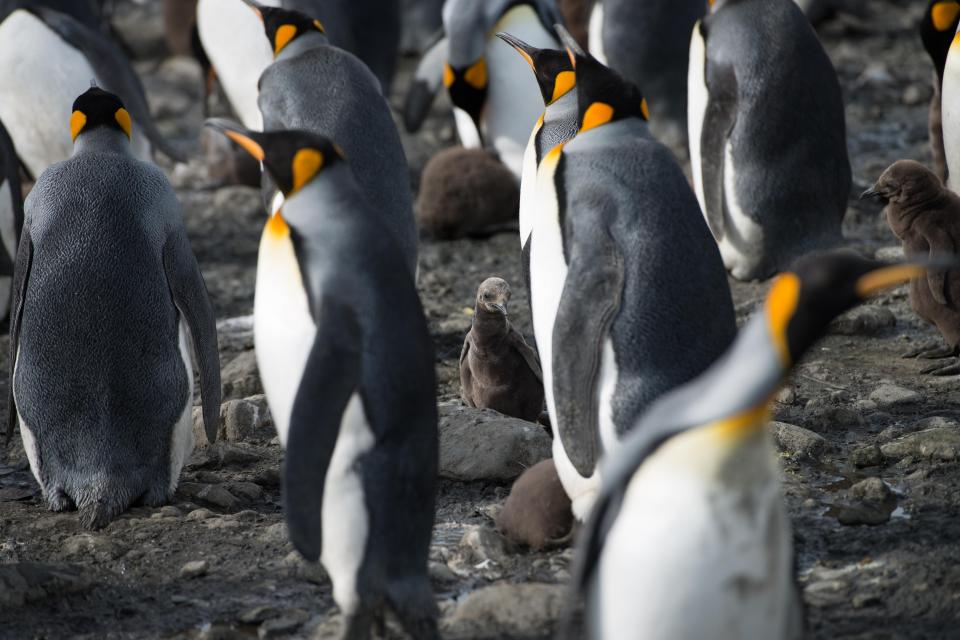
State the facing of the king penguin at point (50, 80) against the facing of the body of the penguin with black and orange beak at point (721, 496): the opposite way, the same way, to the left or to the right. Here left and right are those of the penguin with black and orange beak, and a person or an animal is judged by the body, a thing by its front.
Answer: to the right

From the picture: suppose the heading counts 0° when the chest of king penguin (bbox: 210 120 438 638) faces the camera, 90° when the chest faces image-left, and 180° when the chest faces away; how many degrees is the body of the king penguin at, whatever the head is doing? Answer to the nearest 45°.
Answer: approximately 90°

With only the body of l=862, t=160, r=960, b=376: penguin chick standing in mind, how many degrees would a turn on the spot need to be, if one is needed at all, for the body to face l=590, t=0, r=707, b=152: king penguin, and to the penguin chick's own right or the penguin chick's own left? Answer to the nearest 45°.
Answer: approximately 90° to the penguin chick's own right

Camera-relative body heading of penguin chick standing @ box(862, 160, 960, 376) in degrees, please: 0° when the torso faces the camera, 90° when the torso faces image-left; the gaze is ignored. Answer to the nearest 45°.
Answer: approximately 90°

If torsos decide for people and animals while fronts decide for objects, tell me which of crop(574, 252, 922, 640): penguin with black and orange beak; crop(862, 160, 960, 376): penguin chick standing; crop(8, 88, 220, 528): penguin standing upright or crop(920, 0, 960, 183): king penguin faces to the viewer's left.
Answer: the penguin chick standing

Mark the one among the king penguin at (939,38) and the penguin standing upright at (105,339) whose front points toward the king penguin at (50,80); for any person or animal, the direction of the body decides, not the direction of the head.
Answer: the penguin standing upright

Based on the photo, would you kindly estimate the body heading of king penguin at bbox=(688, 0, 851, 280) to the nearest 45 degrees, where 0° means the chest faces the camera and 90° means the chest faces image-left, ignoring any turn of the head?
approximately 135°

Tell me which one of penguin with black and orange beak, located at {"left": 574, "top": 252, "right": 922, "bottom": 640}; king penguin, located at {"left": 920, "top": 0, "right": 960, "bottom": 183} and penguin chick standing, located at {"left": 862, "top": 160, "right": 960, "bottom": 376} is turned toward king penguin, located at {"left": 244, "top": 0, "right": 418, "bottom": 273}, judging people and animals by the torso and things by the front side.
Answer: the penguin chick standing

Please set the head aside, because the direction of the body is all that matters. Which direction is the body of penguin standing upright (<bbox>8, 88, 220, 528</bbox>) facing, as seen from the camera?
away from the camera

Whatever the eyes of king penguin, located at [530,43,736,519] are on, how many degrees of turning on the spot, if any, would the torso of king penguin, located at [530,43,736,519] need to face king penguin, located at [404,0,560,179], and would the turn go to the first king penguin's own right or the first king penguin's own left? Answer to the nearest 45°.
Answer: approximately 45° to the first king penguin's own right

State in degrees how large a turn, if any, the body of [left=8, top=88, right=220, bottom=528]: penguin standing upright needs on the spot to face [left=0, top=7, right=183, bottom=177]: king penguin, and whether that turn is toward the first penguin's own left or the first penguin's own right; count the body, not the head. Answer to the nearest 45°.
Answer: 0° — it already faces it

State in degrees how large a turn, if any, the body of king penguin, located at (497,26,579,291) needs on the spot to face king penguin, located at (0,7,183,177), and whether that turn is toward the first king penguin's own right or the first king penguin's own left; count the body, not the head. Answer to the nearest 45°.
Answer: approximately 45° to the first king penguin's own right

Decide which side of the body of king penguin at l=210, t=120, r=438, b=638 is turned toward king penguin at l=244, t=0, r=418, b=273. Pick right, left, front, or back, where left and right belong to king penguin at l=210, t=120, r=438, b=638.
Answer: right
